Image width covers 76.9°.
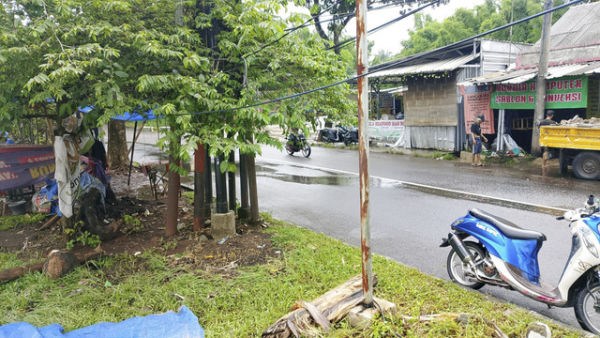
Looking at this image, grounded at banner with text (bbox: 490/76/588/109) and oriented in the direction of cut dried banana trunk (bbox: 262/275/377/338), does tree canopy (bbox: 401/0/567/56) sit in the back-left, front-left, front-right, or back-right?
back-right

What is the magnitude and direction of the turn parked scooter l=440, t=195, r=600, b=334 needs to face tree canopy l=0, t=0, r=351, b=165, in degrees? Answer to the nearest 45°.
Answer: approximately 135° to its right

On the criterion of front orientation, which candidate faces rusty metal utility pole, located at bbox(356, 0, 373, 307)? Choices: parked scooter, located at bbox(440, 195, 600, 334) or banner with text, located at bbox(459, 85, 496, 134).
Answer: the banner with text

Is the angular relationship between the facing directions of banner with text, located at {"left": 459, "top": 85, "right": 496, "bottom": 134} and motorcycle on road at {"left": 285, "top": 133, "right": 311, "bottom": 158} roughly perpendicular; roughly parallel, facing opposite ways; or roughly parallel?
roughly perpendicular

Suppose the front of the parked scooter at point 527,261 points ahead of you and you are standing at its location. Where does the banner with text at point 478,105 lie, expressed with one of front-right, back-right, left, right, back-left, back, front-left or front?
back-left

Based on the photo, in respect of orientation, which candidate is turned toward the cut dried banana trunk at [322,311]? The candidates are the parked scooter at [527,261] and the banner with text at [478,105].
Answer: the banner with text

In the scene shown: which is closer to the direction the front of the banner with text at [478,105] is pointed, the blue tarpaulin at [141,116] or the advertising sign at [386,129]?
the blue tarpaulin

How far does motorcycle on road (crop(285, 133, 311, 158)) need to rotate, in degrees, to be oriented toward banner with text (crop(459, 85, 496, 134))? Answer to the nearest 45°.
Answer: approximately 45° to its left

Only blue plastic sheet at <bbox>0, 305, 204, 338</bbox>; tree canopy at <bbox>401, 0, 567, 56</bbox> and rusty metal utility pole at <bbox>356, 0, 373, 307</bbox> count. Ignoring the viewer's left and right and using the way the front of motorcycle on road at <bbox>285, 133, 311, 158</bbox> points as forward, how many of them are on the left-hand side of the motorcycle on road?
1
